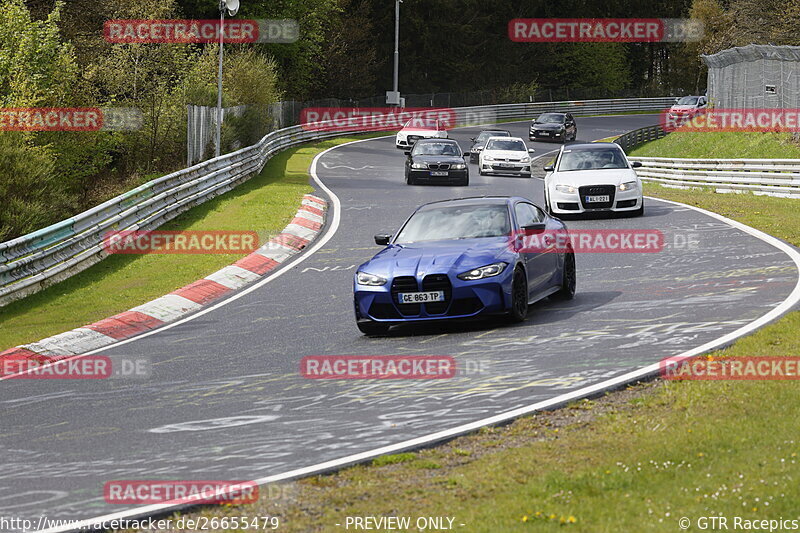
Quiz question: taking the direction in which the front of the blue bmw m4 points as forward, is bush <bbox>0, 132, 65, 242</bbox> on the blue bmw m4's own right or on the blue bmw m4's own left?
on the blue bmw m4's own right

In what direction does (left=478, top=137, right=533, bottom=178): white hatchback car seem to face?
toward the camera

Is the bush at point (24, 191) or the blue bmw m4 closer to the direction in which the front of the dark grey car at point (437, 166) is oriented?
the blue bmw m4

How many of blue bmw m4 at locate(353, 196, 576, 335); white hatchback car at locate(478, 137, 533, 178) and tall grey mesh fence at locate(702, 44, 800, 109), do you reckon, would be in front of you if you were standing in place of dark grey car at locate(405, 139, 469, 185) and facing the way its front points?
1

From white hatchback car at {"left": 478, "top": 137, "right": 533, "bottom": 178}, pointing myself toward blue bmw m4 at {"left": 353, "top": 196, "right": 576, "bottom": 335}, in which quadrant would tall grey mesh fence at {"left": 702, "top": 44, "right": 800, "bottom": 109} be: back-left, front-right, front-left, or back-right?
back-left

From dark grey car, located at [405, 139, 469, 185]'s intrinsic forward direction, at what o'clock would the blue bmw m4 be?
The blue bmw m4 is roughly at 12 o'clock from the dark grey car.

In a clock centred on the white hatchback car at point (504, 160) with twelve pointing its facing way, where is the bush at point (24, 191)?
The bush is roughly at 1 o'clock from the white hatchback car.

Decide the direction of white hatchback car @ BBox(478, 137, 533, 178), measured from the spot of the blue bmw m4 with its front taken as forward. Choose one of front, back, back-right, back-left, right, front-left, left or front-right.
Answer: back-right

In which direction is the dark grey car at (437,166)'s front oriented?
toward the camera

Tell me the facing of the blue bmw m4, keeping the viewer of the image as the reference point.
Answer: facing the viewer and to the left of the viewer

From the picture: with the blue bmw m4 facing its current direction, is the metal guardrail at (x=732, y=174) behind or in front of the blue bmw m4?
behind

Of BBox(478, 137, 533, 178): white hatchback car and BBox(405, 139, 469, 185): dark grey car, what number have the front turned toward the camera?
2
